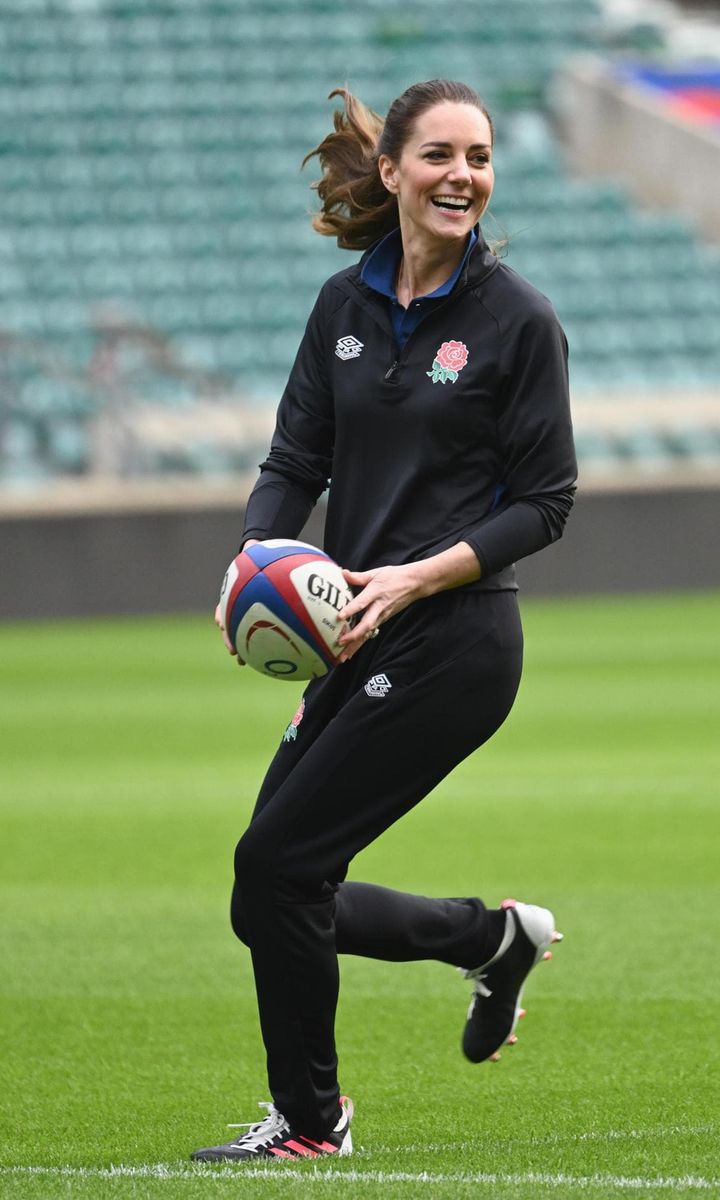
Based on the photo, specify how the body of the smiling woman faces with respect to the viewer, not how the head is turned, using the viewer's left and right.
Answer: facing the viewer and to the left of the viewer

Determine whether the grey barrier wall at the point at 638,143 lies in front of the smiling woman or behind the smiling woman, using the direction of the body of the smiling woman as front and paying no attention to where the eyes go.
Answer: behind

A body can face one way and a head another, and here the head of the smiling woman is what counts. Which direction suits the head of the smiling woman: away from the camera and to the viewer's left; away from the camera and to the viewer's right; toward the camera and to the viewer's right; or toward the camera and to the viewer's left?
toward the camera and to the viewer's right
